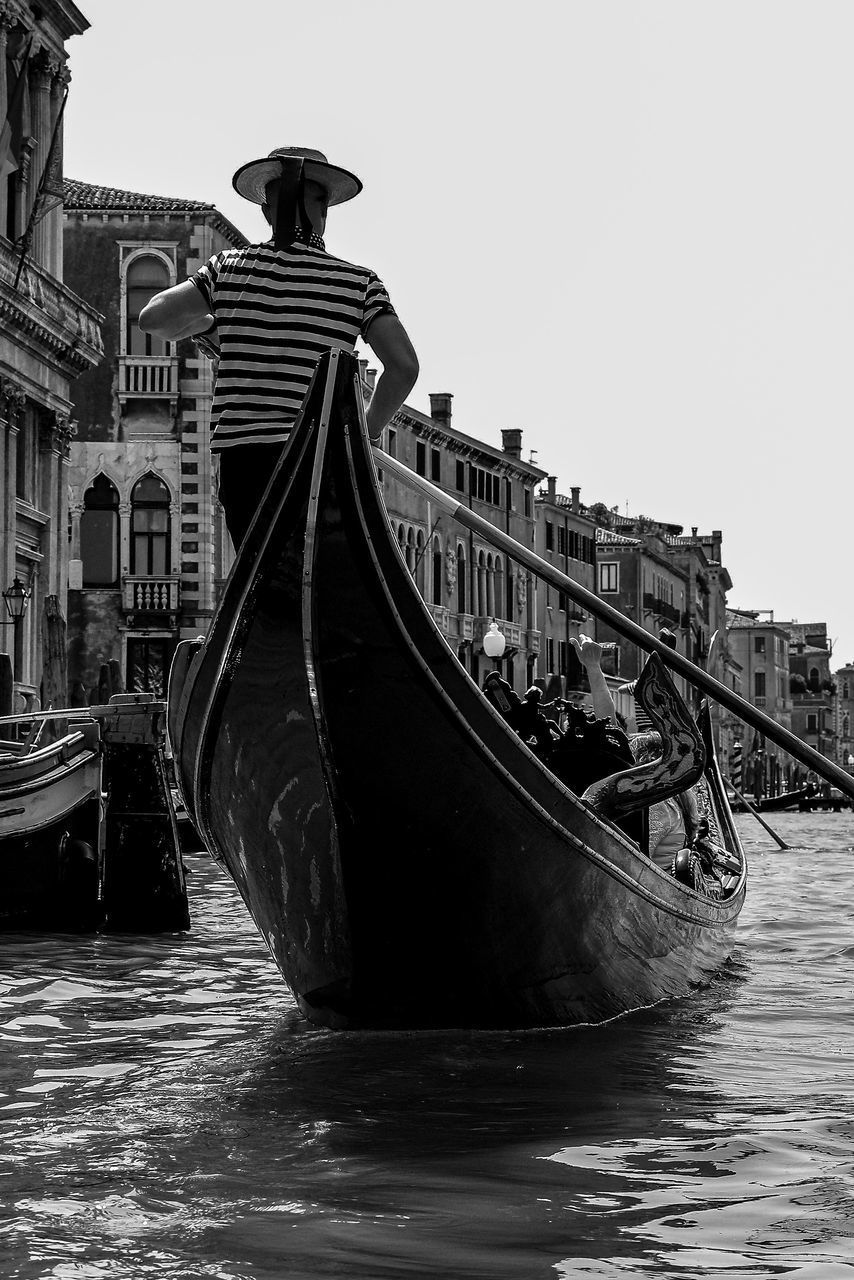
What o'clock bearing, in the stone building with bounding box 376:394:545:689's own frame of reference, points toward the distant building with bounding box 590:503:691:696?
The distant building is roughly at 8 o'clock from the stone building.

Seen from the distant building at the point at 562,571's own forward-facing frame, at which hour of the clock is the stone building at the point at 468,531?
The stone building is roughly at 2 o'clock from the distant building.

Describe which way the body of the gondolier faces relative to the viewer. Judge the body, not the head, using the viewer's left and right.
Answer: facing away from the viewer

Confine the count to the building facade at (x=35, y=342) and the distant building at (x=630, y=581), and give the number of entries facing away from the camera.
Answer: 0

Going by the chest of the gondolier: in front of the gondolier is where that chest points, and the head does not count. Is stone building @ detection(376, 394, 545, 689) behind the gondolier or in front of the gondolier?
in front

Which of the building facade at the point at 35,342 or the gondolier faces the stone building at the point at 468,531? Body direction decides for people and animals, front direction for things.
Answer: the gondolier

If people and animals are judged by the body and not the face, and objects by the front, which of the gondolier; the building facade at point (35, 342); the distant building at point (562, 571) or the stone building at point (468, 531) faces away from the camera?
the gondolier

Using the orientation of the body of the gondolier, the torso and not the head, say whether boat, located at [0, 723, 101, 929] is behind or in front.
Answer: in front

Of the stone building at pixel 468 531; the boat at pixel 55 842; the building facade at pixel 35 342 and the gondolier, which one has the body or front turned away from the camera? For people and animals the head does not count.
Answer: the gondolier

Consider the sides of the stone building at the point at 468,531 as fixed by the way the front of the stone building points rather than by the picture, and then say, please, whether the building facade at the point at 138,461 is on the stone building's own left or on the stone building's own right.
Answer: on the stone building's own right

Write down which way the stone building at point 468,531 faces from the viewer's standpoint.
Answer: facing the viewer and to the right of the viewer

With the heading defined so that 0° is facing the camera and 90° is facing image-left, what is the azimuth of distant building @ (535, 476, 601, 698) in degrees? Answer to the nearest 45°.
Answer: approximately 315°

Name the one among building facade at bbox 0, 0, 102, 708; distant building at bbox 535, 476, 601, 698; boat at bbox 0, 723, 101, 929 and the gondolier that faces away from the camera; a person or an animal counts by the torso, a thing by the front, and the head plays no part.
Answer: the gondolier
